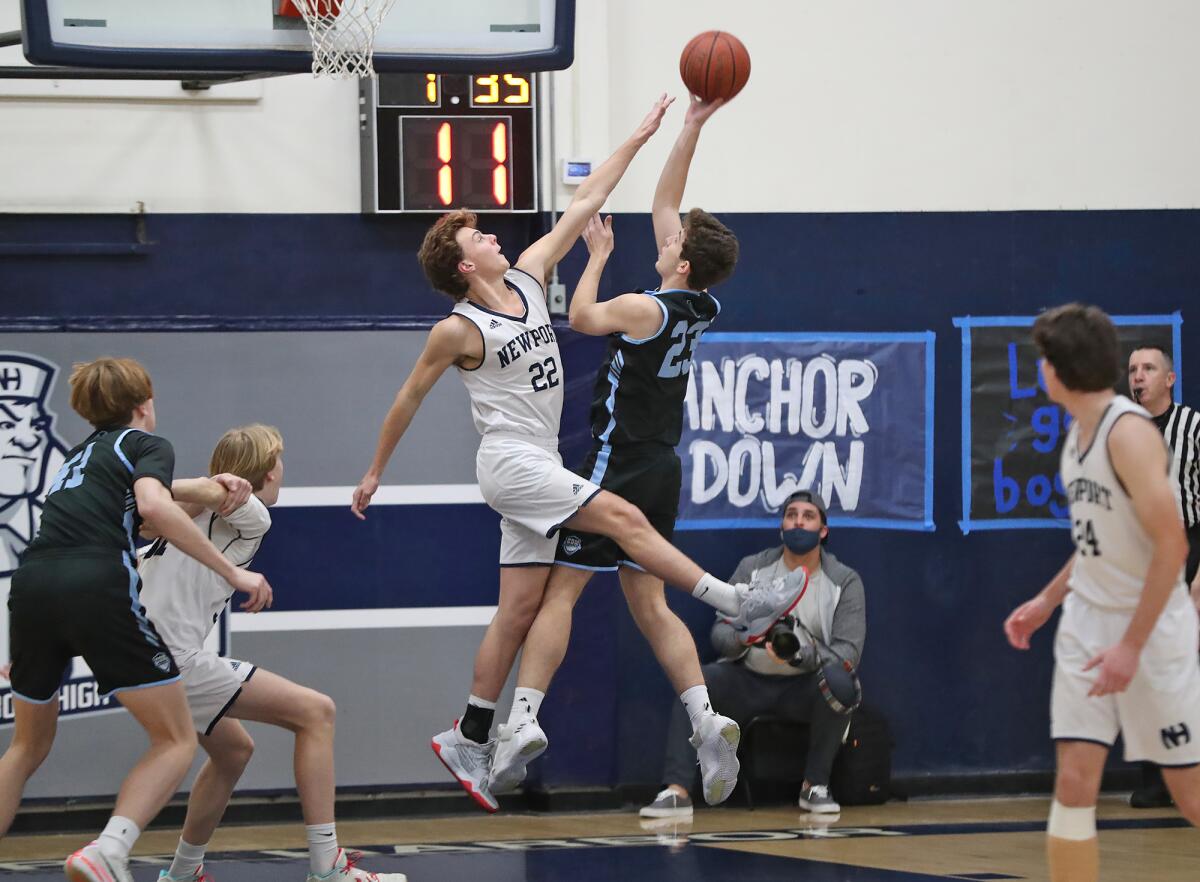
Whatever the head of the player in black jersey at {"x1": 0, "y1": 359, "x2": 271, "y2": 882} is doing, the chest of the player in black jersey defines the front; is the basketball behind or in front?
in front

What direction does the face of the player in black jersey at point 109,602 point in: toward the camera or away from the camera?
away from the camera

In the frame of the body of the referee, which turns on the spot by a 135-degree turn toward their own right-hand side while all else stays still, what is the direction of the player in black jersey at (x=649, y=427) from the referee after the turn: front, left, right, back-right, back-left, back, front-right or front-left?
back-left

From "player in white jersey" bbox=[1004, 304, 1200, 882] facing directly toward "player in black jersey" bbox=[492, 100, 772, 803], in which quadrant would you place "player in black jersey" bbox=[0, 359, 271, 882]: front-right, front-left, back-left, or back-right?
front-left

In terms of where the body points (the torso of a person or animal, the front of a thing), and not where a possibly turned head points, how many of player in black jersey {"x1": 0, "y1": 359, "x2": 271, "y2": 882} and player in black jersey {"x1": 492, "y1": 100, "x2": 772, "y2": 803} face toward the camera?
0

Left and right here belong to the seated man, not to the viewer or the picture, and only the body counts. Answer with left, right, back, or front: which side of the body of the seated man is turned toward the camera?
front

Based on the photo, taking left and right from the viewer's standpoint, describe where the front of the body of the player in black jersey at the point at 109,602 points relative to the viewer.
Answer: facing away from the viewer and to the right of the viewer

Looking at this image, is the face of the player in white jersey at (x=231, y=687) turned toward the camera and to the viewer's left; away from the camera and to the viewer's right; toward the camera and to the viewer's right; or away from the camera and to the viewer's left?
away from the camera and to the viewer's right

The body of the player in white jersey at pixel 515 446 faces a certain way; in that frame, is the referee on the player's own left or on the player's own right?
on the player's own left

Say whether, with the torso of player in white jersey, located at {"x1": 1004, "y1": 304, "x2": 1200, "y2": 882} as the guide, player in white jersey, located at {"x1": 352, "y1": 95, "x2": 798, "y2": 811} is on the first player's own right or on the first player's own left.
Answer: on the first player's own right

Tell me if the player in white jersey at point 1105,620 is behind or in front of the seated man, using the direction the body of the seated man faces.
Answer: in front

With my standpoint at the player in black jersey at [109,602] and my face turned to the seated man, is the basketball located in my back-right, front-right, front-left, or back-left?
front-right

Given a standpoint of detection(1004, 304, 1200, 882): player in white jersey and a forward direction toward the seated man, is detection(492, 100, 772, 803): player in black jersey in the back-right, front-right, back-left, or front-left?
front-left
